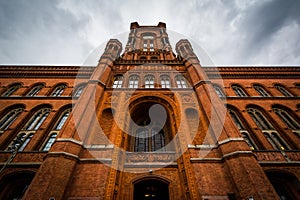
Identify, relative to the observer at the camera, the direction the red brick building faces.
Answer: facing the viewer
